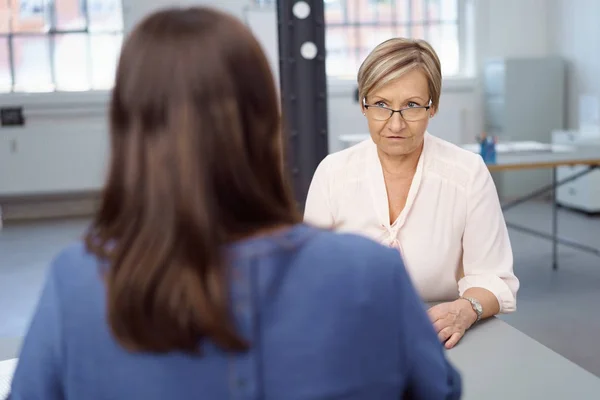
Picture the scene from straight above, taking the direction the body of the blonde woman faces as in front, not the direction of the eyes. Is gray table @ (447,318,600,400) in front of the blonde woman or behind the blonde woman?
in front

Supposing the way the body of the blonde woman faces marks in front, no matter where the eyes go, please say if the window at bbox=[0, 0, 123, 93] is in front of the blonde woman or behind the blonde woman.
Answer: behind

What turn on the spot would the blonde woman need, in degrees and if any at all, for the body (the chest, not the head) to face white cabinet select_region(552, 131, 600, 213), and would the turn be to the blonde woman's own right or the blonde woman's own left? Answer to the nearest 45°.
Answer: approximately 180°

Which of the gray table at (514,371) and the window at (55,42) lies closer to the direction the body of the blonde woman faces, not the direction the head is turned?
the gray table

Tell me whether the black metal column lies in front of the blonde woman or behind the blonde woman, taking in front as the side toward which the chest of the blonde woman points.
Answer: behind

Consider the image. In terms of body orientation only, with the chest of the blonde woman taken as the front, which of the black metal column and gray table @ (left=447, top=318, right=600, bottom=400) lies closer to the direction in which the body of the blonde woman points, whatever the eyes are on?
the gray table

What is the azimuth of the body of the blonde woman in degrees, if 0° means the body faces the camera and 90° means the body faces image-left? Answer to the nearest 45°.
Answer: approximately 0°

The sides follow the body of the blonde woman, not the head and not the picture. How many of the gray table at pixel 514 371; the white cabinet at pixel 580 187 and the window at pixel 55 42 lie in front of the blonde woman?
1
